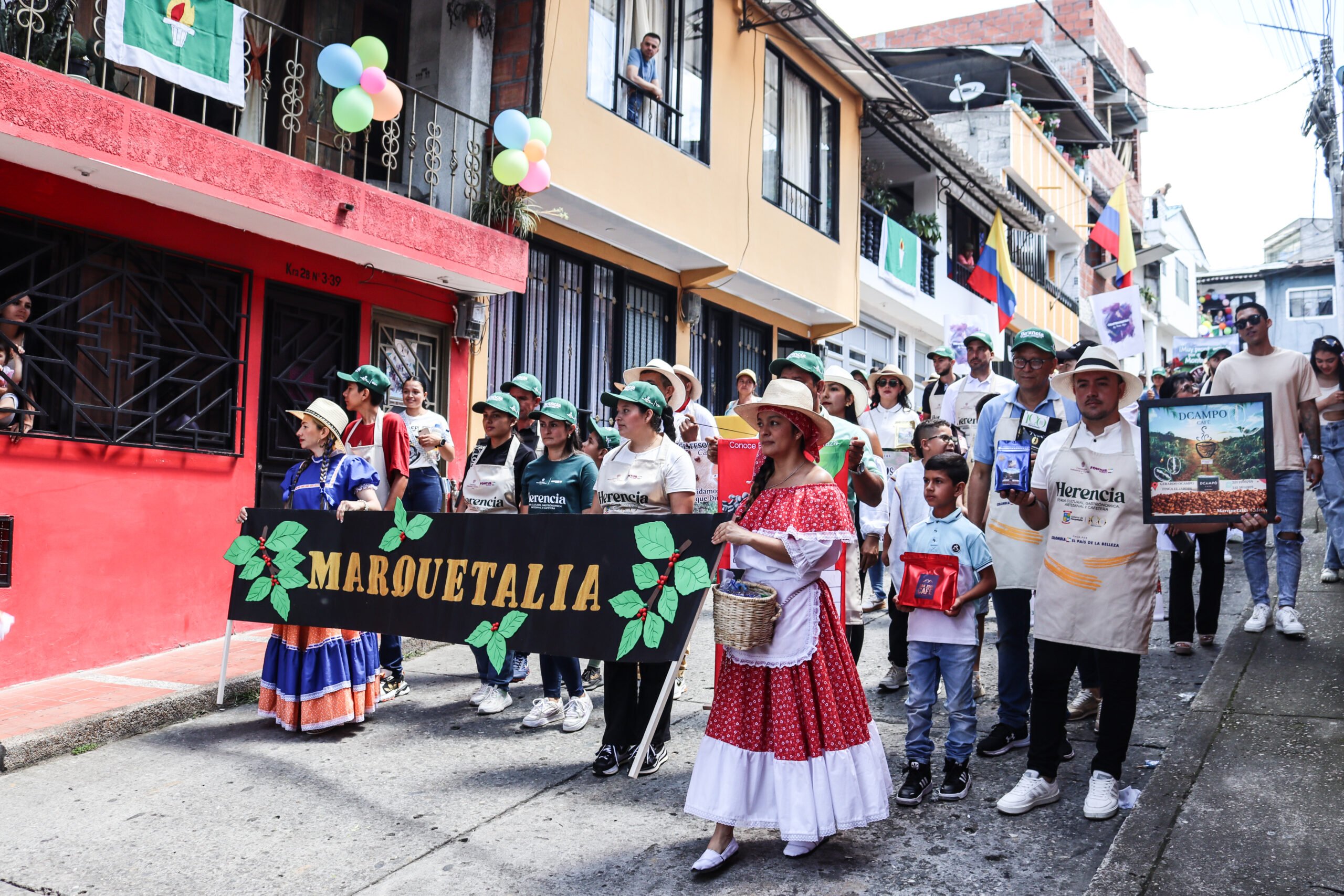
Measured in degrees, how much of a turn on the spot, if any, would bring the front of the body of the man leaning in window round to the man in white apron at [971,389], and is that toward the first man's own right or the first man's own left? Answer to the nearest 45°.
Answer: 0° — they already face them

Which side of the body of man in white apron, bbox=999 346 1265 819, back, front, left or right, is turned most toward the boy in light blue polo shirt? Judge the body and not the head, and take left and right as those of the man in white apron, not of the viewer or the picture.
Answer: right

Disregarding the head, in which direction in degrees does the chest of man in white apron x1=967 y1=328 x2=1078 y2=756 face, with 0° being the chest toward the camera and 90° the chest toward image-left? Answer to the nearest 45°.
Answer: approximately 0°

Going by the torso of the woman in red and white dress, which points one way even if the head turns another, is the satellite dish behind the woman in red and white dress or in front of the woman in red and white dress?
behind

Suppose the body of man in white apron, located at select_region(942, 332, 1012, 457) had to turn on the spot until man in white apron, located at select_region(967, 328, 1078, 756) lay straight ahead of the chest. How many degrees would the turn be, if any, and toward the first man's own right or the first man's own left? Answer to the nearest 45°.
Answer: approximately 45° to the first man's own left

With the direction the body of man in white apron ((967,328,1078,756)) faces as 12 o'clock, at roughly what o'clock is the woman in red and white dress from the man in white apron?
The woman in red and white dress is roughly at 1 o'clock from the man in white apron.

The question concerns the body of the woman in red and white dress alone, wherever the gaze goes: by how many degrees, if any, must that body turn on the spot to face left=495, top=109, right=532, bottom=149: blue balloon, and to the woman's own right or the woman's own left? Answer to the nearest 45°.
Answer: approximately 90° to the woman's own right

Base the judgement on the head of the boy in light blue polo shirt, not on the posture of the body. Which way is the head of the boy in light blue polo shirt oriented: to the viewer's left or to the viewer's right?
to the viewer's left

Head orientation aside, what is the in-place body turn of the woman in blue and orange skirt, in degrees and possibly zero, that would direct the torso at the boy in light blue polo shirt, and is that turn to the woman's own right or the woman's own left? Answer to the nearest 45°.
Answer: approximately 90° to the woman's own left

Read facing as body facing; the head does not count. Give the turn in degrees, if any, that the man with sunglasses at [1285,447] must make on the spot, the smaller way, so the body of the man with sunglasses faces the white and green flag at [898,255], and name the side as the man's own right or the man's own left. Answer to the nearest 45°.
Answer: approximately 135° to the man's own right
